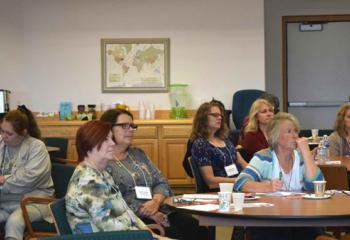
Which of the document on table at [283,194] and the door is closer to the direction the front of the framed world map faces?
the document on table

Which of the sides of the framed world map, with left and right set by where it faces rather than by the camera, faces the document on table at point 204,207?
front

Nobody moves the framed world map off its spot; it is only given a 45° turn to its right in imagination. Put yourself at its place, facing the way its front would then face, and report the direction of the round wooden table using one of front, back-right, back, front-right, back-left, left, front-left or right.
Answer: front-left

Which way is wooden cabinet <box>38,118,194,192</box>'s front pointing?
toward the camera

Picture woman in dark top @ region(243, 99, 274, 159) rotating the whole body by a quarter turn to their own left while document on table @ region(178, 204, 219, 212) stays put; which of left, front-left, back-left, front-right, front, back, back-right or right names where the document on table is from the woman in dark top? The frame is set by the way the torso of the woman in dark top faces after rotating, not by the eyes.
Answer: back-right

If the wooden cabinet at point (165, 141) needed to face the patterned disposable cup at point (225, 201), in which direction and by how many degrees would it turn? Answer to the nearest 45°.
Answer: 0° — it already faces it

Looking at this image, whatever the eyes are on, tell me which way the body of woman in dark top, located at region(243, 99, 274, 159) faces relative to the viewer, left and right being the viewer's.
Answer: facing the viewer and to the right of the viewer

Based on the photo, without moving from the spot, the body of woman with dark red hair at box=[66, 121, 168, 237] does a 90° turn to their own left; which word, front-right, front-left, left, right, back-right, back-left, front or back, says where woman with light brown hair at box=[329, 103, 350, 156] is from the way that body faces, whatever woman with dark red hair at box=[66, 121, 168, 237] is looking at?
front-right

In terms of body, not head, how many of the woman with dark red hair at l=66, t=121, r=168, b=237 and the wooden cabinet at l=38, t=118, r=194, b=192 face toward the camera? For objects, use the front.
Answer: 1
